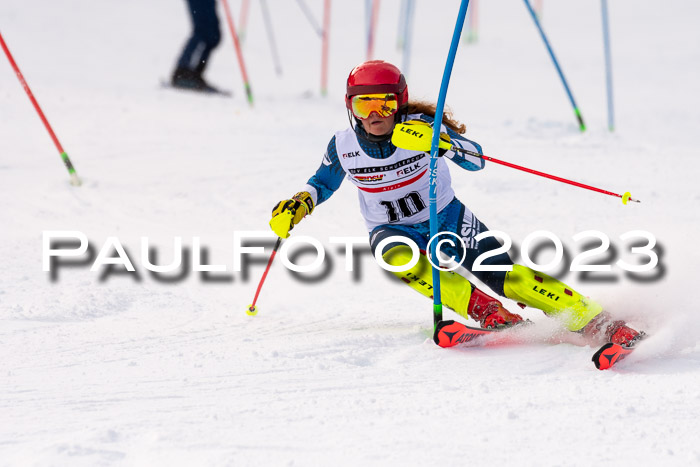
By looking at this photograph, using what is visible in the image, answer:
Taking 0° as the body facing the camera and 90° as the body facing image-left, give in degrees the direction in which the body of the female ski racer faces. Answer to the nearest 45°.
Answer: approximately 0°
